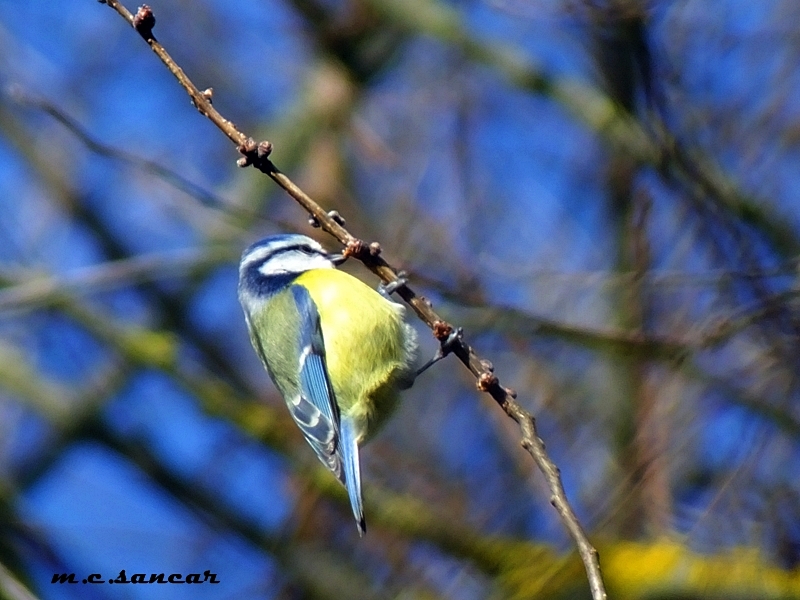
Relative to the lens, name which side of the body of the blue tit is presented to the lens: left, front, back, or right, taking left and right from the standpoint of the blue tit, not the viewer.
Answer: right
